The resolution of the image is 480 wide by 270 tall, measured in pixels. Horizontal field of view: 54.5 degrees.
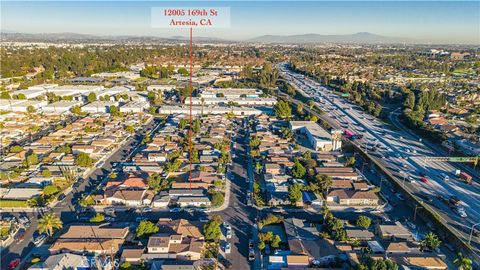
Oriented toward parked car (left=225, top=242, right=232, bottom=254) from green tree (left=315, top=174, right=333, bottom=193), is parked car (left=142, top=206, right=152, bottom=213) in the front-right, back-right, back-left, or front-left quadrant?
front-right

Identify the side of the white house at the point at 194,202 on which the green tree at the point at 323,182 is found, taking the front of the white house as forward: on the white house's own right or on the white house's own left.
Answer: on the white house's own left

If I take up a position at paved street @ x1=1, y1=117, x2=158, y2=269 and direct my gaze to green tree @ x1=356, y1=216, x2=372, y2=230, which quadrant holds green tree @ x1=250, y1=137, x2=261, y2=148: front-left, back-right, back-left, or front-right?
front-left

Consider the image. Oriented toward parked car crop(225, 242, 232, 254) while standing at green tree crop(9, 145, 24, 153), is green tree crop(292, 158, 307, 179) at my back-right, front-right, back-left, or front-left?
front-left

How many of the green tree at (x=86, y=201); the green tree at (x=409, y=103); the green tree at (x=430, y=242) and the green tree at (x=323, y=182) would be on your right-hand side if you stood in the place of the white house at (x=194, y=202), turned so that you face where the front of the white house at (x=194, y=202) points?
1

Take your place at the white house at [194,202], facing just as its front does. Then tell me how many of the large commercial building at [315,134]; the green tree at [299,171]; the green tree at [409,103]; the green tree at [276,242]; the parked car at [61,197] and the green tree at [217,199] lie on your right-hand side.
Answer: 1

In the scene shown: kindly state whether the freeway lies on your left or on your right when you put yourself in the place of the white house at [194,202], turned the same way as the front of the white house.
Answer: on your left

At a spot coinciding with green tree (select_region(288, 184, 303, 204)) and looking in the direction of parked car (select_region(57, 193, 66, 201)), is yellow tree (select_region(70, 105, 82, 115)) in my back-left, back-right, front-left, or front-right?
front-right
